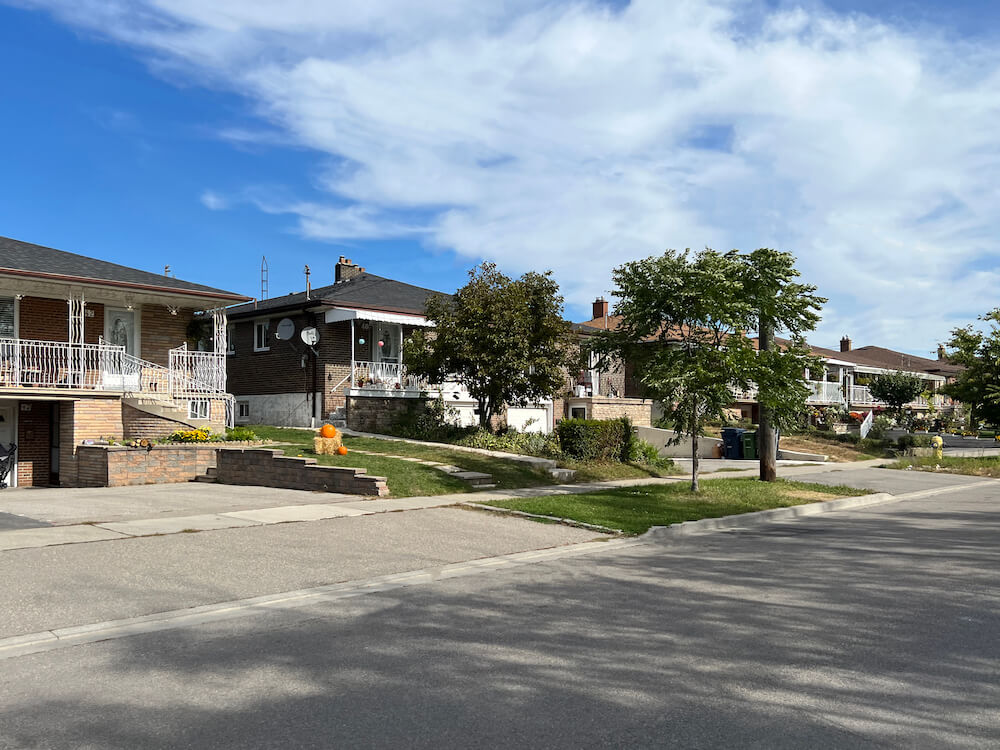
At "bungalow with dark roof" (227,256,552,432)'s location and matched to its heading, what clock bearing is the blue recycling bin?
The blue recycling bin is roughly at 10 o'clock from the bungalow with dark roof.

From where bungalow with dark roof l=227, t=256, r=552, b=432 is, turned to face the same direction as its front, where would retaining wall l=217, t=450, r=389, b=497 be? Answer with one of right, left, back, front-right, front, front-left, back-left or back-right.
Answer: front-right

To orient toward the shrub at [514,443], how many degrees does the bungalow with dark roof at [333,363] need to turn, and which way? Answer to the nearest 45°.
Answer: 0° — it already faces it

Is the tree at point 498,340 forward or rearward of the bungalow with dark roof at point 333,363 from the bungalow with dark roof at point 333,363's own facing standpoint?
forward

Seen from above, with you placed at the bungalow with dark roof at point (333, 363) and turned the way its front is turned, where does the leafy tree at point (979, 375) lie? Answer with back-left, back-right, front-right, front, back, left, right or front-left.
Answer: front-left

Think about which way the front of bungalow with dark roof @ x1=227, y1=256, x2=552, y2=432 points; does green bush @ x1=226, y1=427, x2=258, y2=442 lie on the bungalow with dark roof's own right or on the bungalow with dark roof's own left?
on the bungalow with dark roof's own right

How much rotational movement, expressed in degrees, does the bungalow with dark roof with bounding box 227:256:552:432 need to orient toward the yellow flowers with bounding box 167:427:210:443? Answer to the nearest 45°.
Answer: approximately 45° to its right

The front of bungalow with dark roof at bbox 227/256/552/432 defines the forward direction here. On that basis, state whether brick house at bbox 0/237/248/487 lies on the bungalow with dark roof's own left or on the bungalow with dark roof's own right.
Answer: on the bungalow with dark roof's own right

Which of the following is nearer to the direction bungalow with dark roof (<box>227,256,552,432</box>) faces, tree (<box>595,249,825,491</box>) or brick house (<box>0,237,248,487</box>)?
the tree

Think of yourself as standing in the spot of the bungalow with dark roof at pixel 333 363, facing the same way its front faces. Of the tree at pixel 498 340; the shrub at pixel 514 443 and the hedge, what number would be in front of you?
3
